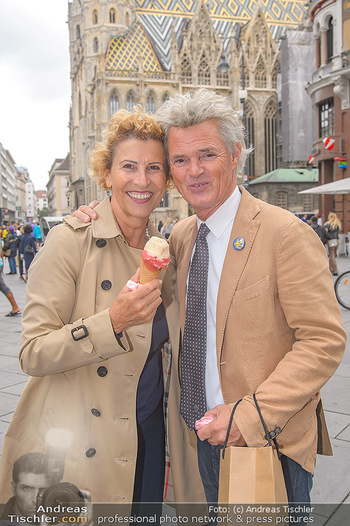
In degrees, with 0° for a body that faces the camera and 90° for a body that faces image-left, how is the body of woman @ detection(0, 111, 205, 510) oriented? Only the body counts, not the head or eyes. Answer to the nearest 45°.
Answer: approximately 315°

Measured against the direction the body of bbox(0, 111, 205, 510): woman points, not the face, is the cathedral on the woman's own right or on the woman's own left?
on the woman's own left

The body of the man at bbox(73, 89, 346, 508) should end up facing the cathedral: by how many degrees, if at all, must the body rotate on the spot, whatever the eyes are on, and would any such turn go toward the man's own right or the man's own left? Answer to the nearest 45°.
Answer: approximately 135° to the man's own right

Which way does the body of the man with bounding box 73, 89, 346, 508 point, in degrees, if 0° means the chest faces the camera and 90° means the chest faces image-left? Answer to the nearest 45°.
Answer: approximately 45°

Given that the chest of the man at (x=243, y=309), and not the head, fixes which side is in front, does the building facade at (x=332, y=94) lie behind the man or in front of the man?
behind

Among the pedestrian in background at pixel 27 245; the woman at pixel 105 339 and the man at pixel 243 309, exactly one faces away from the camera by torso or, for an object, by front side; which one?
the pedestrian in background

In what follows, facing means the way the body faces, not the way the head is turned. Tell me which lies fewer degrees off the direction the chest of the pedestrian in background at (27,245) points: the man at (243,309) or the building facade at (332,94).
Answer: the building facade

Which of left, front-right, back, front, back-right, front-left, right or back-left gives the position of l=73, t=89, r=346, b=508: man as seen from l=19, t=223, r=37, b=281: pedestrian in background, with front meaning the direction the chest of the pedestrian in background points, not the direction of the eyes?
back

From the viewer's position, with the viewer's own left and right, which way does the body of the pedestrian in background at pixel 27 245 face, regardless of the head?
facing away from the viewer
